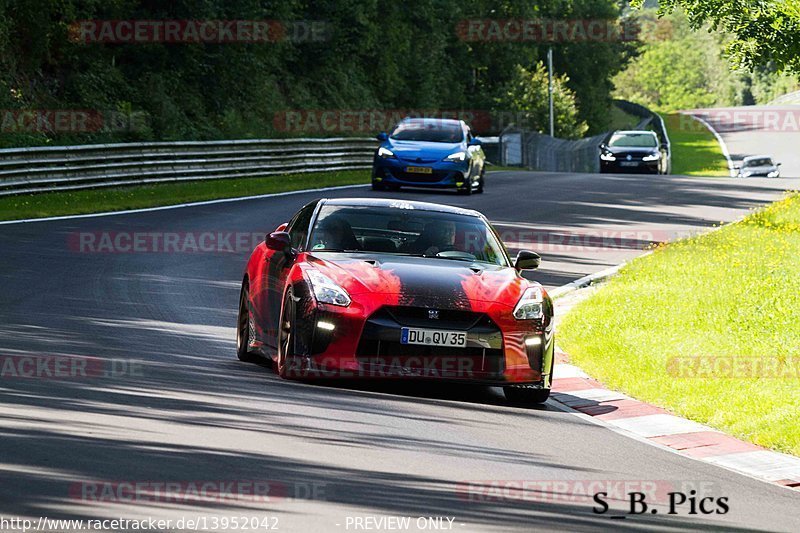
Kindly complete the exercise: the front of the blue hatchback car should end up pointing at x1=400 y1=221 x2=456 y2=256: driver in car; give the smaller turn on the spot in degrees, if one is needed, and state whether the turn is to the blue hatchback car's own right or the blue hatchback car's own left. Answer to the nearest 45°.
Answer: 0° — it already faces them

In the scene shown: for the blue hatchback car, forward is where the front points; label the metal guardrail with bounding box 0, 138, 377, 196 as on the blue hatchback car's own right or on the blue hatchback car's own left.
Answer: on the blue hatchback car's own right

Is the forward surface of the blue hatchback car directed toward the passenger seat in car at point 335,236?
yes

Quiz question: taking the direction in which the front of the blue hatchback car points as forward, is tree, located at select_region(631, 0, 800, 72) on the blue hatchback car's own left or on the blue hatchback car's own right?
on the blue hatchback car's own left

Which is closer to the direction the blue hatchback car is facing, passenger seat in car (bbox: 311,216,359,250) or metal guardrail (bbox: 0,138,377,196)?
the passenger seat in car

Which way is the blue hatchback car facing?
toward the camera

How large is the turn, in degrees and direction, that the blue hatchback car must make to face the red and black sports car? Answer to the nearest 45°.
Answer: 0° — it already faces it

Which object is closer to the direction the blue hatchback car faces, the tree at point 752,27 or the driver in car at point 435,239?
the driver in car

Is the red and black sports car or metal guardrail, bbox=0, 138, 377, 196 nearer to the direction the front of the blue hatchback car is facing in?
the red and black sports car

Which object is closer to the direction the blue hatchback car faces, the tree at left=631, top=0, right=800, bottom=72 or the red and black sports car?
the red and black sports car
